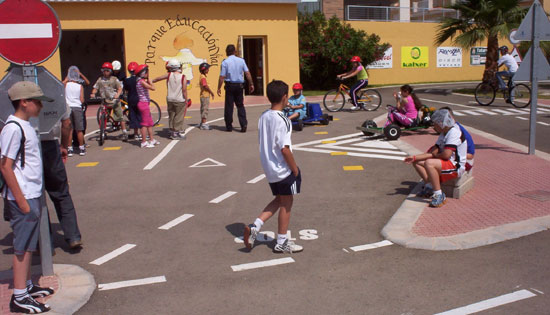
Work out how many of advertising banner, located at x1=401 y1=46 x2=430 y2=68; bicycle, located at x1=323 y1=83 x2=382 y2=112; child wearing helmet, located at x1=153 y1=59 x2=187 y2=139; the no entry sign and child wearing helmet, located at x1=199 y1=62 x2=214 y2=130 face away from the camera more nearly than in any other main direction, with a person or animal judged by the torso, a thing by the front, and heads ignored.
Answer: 1

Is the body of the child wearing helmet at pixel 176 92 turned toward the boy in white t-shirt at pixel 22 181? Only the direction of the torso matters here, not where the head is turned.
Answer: no

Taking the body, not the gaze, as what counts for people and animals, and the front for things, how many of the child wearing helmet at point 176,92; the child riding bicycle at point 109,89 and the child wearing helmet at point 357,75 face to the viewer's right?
0

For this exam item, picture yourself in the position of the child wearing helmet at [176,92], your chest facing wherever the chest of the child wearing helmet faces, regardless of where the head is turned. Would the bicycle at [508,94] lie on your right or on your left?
on your right

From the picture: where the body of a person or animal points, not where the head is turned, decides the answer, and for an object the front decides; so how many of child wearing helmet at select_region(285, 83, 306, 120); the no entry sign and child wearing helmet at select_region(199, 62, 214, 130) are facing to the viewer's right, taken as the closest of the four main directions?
1

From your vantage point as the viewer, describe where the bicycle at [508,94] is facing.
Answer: facing to the left of the viewer

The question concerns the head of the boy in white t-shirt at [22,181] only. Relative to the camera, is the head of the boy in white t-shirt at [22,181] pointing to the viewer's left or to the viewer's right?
to the viewer's right

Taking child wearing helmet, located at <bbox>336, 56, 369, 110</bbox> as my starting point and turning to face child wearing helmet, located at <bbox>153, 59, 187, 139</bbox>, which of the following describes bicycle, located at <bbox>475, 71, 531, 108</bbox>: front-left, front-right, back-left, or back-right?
back-left

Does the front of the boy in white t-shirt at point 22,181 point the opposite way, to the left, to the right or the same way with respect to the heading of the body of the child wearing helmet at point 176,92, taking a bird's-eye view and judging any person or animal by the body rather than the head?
to the right

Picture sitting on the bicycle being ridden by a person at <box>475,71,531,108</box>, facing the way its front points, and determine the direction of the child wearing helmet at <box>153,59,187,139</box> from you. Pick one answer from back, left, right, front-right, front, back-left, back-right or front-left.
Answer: front-left

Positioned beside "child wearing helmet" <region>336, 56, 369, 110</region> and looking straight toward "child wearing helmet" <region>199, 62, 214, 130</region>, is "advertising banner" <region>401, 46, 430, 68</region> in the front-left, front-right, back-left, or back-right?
back-right

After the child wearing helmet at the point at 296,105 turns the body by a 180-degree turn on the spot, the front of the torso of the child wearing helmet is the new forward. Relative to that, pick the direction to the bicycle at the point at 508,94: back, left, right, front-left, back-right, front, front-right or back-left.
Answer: front

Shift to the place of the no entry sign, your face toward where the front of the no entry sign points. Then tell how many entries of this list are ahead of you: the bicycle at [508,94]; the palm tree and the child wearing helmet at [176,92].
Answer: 0

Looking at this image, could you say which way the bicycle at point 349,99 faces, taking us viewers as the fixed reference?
facing to the left of the viewer

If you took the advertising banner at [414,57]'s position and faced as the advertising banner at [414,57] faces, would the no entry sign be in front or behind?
in front

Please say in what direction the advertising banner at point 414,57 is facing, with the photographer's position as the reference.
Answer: facing the viewer

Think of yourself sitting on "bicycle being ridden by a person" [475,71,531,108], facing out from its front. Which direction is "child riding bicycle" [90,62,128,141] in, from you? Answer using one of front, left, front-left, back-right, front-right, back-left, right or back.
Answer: front-left
